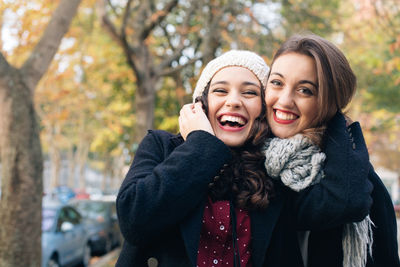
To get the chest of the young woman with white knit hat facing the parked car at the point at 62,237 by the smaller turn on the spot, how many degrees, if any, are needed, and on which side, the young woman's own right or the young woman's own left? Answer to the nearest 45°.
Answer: approximately 135° to the young woman's own right

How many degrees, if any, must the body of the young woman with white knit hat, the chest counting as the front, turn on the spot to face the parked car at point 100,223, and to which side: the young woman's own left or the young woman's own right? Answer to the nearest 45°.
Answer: approximately 180°

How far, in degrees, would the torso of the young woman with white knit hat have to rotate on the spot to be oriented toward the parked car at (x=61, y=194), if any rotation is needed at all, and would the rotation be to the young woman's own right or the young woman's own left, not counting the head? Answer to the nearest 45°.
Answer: approximately 135° to the young woman's own right

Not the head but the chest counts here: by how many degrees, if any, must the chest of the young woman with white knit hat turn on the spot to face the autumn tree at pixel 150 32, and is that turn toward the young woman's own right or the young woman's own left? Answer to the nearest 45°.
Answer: approximately 180°
